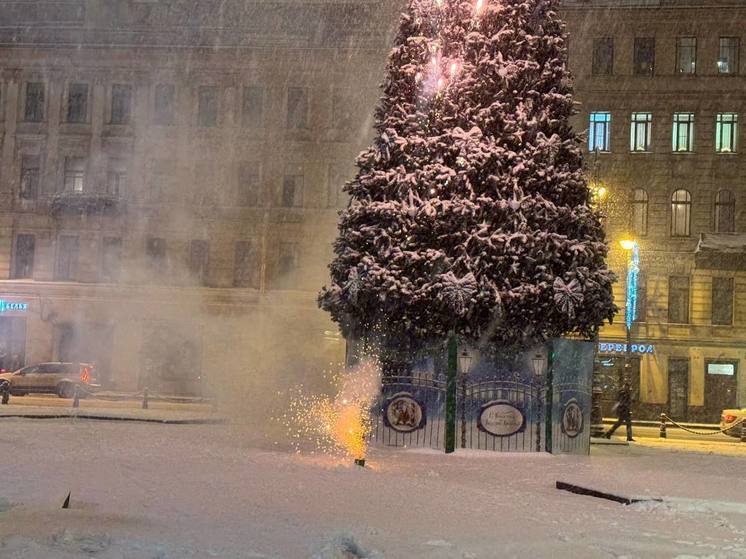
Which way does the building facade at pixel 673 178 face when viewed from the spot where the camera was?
facing the viewer

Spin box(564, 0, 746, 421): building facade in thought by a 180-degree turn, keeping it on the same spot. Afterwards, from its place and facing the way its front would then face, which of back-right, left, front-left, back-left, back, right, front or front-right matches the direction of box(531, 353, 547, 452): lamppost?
back

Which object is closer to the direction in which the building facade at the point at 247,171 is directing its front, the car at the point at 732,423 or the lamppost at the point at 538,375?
the lamppost

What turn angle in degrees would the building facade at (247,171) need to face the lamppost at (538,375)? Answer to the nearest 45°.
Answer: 0° — it already faces it

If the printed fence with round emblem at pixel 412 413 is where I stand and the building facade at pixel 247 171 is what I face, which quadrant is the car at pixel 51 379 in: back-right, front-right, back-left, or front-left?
front-left

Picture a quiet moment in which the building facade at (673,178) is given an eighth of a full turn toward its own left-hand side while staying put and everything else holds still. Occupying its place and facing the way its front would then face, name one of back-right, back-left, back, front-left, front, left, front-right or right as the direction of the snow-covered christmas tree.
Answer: front-right

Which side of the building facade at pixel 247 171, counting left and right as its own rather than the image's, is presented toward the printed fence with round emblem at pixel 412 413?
front

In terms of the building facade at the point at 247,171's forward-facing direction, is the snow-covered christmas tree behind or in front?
in front

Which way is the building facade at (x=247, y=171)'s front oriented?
toward the camera

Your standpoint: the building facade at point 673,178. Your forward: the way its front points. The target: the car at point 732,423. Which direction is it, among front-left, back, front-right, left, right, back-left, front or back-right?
front

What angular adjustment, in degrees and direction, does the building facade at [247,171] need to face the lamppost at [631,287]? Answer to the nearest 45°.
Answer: approximately 90° to its left
